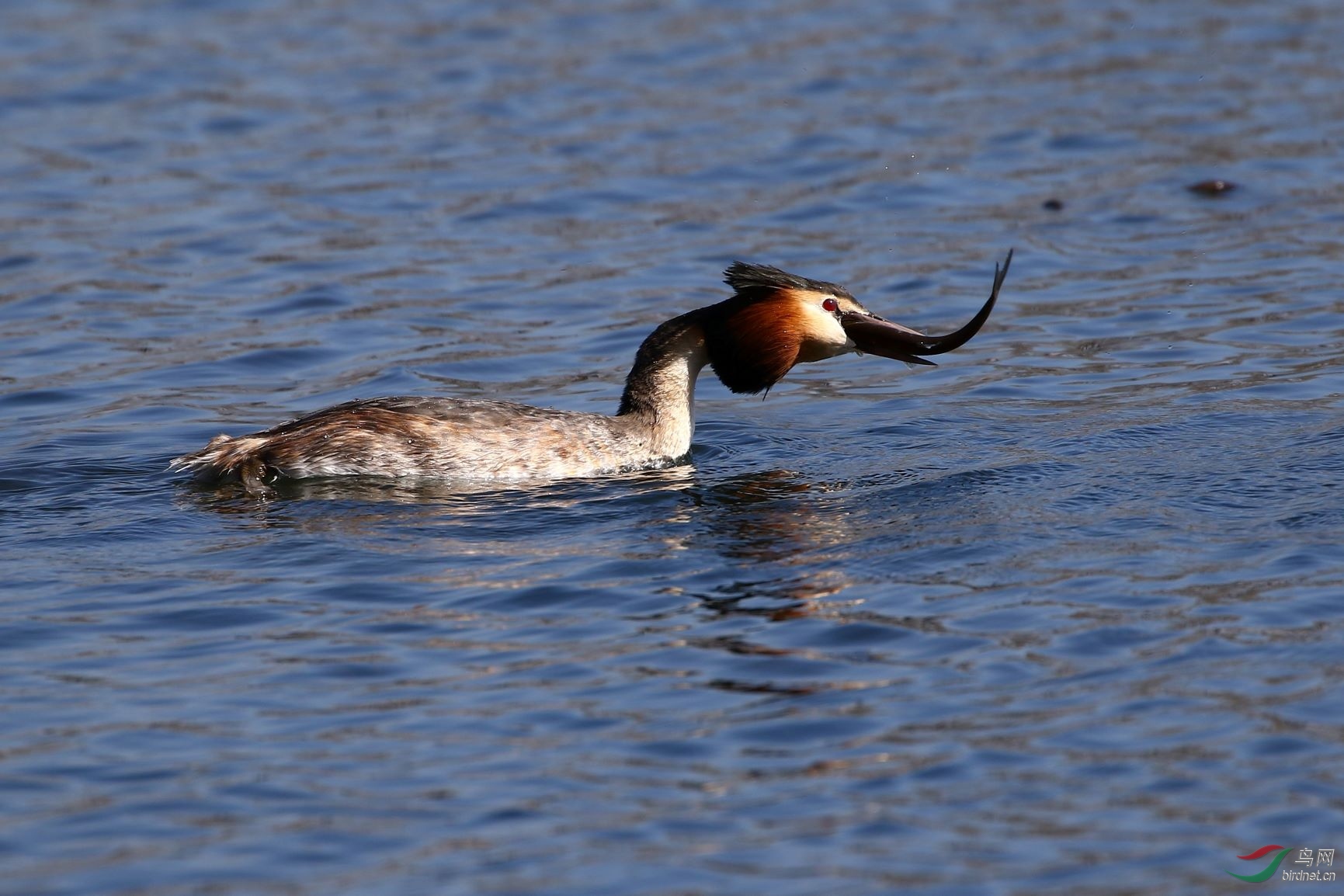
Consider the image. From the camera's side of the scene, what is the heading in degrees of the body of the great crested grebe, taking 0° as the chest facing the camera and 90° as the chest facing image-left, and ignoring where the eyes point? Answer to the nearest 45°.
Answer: approximately 270°
